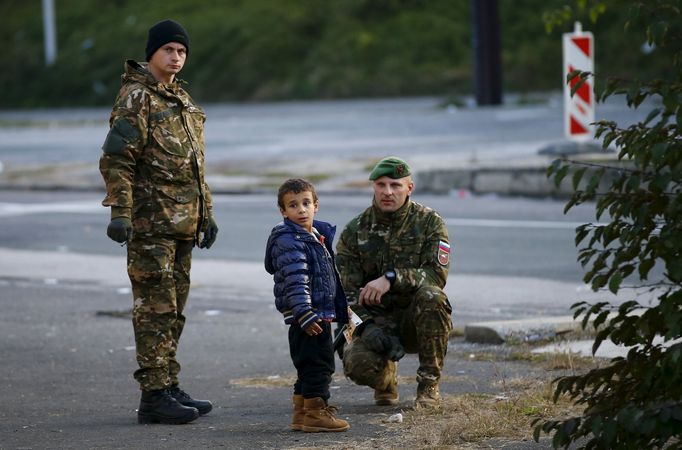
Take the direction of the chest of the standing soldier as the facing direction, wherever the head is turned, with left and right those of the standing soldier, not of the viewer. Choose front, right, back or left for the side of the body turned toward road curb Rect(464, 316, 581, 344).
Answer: left

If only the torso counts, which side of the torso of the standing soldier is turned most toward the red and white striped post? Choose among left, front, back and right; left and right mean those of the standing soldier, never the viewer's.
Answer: left

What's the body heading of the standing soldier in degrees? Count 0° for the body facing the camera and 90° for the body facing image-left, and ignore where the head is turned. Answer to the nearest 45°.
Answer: approximately 315°

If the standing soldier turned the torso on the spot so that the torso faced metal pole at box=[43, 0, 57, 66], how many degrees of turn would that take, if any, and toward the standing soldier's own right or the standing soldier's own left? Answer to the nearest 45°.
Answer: approximately 135° to the standing soldier's own left

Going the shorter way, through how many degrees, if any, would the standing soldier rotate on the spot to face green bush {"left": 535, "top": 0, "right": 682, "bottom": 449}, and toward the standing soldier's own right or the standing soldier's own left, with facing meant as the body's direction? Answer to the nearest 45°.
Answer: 0° — they already face it

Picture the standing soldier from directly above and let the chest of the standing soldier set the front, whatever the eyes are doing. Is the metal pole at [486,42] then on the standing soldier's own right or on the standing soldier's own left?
on the standing soldier's own left
